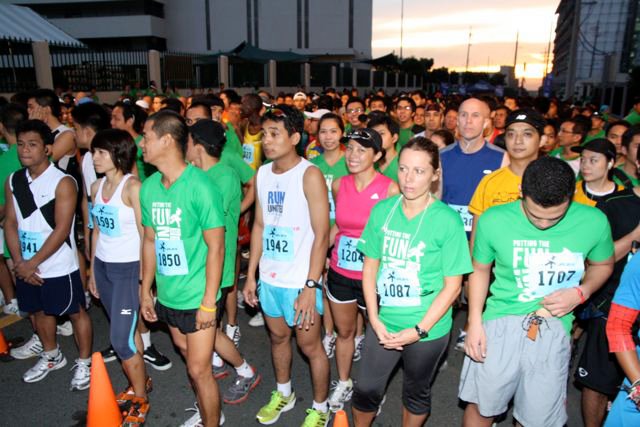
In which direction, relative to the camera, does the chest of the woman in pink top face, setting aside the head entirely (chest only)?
toward the camera

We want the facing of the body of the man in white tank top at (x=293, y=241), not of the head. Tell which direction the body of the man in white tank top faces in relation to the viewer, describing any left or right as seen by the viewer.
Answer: facing the viewer and to the left of the viewer

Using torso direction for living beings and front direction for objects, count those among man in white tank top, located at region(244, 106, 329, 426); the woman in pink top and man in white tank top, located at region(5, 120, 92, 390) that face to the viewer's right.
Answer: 0

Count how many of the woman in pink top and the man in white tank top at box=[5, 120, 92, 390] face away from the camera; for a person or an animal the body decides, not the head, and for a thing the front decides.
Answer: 0

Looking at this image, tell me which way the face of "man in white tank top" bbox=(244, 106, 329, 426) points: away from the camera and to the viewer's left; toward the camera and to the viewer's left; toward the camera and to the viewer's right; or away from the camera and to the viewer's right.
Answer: toward the camera and to the viewer's left

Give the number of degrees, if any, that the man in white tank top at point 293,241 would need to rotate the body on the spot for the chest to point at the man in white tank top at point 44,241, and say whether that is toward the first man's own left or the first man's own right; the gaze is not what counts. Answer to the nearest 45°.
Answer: approximately 45° to the first man's own right

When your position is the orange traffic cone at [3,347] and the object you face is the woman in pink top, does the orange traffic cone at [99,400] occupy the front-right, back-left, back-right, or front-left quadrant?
front-right

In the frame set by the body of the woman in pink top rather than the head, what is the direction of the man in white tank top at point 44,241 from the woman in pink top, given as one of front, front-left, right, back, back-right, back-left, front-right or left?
right

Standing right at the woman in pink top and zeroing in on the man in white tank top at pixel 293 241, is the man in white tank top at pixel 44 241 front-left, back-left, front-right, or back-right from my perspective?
front-right

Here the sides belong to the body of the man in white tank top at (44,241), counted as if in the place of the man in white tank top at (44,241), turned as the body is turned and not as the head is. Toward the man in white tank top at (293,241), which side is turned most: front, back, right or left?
left

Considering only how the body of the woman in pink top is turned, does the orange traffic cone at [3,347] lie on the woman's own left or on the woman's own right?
on the woman's own right
